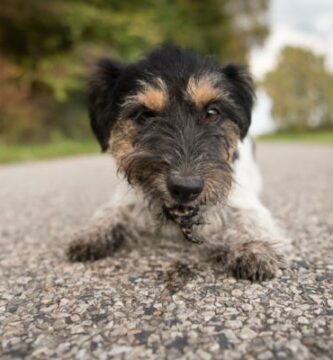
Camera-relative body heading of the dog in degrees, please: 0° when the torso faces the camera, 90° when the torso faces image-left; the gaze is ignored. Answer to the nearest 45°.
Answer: approximately 0°
